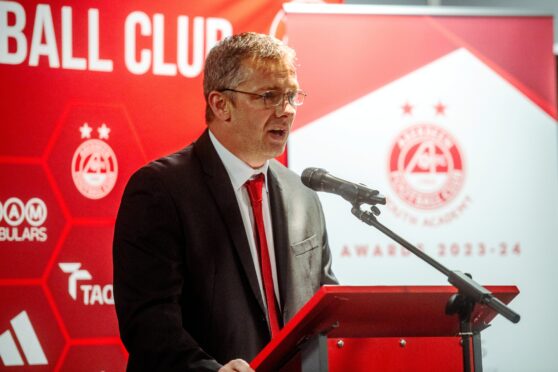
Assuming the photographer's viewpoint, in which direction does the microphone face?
facing to the left of the viewer

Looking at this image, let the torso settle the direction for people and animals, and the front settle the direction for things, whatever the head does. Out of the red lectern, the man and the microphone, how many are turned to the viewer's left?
1

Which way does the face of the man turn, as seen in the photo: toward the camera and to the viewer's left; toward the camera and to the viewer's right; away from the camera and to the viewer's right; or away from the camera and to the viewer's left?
toward the camera and to the viewer's right

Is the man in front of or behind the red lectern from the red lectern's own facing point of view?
behind

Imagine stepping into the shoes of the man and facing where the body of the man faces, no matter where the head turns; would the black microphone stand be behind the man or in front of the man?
in front

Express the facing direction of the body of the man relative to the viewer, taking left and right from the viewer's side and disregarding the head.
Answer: facing the viewer and to the right of the viewer

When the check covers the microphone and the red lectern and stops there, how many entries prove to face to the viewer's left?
1

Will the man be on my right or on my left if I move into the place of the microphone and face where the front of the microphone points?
on my right

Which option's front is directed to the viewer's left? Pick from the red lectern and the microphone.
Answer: the microphone
